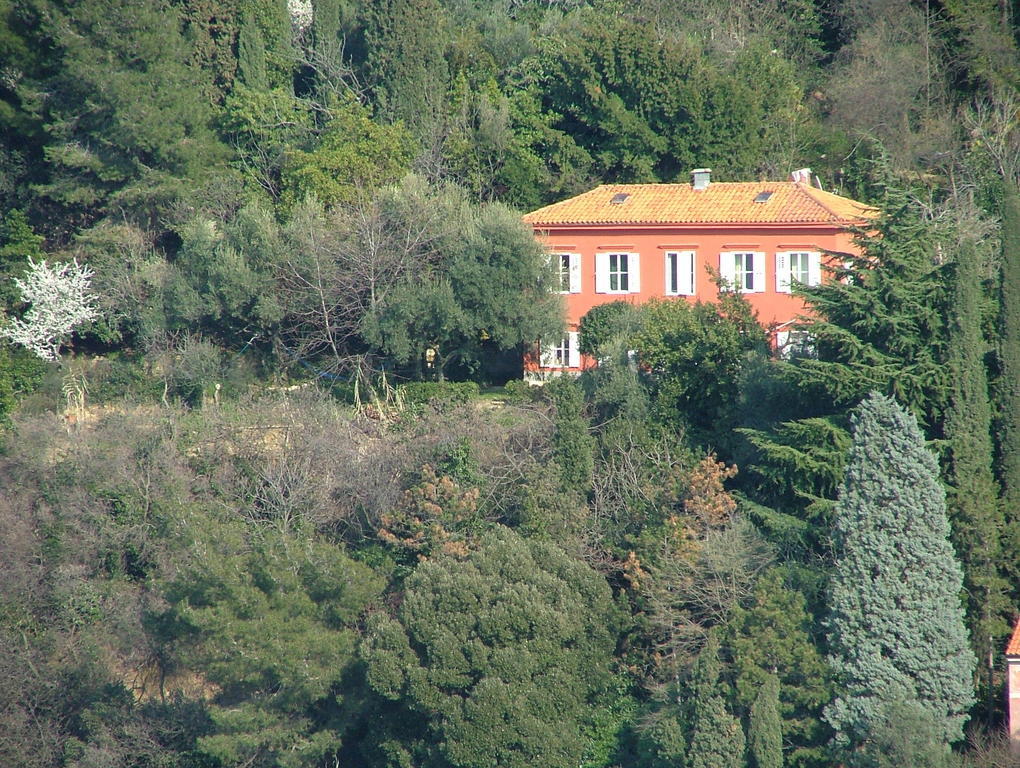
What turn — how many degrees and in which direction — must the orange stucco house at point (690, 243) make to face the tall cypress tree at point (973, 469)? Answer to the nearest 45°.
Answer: approximately 45° to its left

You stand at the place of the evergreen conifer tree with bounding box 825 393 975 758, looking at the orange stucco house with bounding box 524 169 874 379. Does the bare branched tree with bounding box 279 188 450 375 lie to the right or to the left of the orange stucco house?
left

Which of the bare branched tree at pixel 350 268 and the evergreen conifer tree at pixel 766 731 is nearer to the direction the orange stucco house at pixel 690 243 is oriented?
the evergreen conifer tree

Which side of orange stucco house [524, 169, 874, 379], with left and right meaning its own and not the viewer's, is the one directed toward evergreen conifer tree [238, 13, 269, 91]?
right

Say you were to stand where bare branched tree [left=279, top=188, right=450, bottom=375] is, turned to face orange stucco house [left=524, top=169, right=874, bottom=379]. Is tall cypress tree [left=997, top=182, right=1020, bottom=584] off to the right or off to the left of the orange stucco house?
right

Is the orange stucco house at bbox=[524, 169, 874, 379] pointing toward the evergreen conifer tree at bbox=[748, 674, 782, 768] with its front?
yes

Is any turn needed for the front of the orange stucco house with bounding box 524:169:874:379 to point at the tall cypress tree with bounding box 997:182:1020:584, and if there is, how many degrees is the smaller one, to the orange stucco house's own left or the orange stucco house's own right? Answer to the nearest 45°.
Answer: approximately 45° to the orange stucco house's own left

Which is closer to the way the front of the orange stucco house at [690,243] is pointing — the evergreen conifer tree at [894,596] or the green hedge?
the evergreen conifer tree

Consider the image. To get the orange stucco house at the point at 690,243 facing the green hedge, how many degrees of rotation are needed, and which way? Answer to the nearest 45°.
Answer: approximately 45° to its right

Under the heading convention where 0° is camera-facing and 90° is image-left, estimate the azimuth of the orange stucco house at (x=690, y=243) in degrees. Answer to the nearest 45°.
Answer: approximately 0°

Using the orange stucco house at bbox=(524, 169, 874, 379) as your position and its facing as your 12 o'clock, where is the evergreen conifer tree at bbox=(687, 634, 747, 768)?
The evergreen conifer tree is roughly at 12 o'clock from the orange stucco house.

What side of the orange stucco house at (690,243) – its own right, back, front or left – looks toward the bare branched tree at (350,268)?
right

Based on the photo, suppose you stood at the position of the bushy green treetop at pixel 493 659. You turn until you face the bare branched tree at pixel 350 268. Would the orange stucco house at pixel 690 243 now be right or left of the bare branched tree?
right
